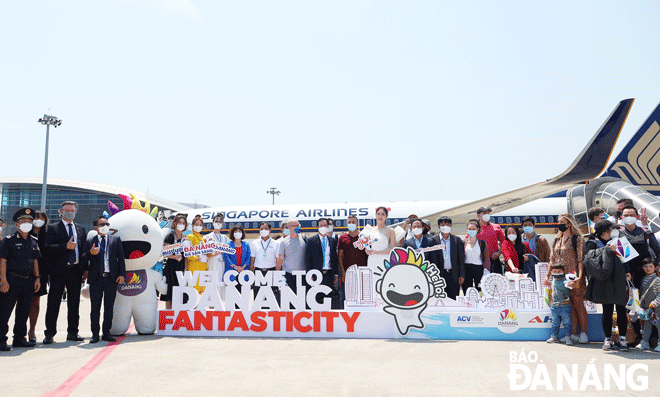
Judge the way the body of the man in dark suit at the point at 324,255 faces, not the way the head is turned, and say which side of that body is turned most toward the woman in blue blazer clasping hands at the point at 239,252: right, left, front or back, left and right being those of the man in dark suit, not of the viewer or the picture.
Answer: right

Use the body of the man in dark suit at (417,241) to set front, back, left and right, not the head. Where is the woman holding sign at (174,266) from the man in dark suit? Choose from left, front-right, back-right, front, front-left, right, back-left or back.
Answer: right

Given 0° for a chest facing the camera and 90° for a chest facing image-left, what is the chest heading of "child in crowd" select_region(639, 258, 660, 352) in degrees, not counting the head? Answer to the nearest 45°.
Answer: approximately 45°

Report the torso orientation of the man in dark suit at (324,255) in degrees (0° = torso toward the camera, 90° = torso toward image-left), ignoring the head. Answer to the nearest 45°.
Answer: approximately 0°

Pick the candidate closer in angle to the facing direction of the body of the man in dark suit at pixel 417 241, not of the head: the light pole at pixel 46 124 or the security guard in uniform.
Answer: the security guard in uniform

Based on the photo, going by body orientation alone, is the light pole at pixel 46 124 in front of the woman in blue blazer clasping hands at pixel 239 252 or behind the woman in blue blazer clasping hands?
behind

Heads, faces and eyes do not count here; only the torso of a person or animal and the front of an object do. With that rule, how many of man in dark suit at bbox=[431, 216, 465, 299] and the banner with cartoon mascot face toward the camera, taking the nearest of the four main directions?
2

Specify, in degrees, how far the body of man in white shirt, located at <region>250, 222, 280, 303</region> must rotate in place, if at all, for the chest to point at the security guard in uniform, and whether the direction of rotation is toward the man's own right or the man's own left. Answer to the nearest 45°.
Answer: approximately 45° to the man's own right
